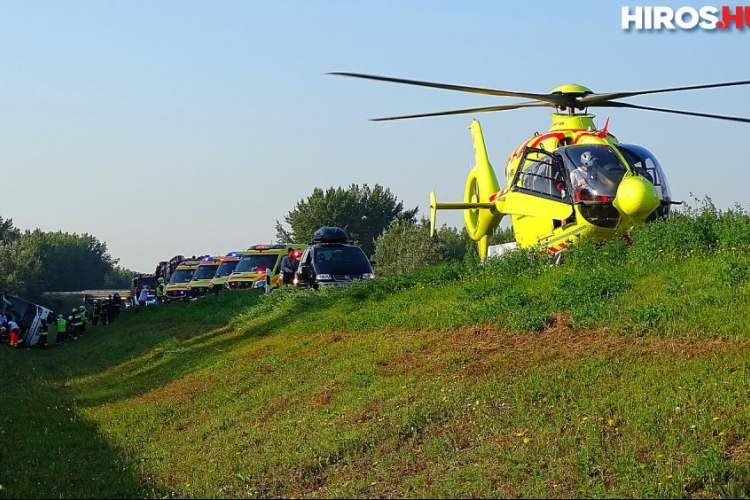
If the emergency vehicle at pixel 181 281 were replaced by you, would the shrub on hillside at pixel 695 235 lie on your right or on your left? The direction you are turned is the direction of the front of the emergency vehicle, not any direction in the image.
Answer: on your left

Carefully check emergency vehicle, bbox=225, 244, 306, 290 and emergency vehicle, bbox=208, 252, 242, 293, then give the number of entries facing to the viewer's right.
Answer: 0

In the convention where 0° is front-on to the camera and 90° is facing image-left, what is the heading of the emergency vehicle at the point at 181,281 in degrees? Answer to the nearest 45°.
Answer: approximately 45°

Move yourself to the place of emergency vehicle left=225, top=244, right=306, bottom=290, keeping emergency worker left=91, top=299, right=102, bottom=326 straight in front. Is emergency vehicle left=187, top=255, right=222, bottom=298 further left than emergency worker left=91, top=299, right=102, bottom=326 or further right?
right

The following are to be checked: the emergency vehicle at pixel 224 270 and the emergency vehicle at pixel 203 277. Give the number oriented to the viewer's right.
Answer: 0

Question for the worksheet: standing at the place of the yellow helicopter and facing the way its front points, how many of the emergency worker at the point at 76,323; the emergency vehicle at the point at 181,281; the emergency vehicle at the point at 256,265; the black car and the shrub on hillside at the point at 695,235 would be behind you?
4

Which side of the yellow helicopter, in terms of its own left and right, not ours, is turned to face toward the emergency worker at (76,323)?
back

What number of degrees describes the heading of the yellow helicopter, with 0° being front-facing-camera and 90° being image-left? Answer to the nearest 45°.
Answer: approximately 315°

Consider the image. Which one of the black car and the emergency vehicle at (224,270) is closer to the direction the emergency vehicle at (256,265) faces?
the black car

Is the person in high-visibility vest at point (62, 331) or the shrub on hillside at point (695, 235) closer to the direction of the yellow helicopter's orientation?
the shrub on hillside

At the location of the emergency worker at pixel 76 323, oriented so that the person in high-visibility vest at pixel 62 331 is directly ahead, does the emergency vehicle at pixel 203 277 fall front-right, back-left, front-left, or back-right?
back-left
